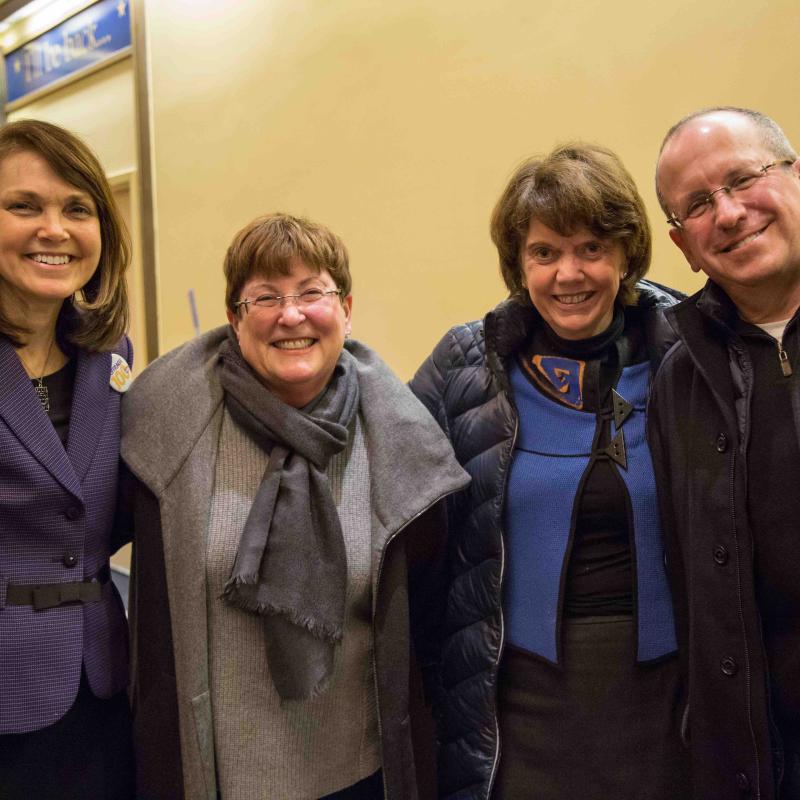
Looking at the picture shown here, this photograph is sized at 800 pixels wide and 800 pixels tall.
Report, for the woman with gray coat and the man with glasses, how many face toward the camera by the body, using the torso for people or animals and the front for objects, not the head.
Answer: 2

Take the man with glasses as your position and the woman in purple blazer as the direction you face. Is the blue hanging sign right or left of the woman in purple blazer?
right

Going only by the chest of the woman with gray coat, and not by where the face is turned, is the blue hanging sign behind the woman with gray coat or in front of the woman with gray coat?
behind

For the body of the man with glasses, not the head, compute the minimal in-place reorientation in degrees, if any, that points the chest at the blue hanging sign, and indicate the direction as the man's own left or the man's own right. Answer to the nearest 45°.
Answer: approximately 135° to the man's own right

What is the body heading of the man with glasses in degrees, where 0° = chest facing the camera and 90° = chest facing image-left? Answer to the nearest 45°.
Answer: approximately 0°

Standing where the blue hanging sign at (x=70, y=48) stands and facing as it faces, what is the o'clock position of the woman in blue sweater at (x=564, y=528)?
The woman in blue sweater is roughly at 10 o'clock from the blue hanging sign.
